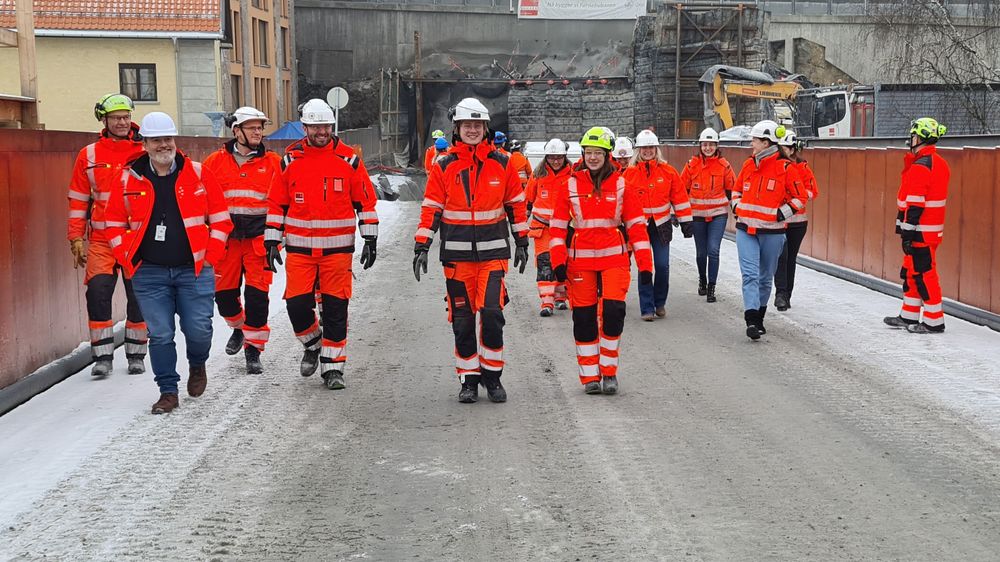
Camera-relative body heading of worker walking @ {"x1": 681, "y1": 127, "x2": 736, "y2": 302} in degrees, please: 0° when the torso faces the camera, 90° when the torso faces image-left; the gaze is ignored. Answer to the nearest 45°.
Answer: approximately 0°

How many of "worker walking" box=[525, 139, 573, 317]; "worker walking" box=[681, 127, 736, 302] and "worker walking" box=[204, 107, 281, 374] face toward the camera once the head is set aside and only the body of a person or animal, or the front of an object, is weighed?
3

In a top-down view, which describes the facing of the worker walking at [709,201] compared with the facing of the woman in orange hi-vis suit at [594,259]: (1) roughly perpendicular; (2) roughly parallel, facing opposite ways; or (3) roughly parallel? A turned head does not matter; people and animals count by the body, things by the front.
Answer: roughly parallel

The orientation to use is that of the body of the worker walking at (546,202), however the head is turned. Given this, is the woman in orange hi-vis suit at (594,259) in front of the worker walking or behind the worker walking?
in front

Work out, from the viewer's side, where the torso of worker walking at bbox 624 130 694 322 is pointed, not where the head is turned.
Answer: toward the camera

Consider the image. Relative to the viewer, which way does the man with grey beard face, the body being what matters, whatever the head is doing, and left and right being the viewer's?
facing the viewer

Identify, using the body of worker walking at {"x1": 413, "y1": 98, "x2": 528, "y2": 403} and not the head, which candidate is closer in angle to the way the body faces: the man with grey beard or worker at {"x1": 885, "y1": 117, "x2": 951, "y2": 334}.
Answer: the man with grey beard

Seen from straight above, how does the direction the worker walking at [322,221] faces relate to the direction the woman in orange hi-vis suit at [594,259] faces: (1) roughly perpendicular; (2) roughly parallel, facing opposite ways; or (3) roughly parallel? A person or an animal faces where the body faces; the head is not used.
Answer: roughly parallel

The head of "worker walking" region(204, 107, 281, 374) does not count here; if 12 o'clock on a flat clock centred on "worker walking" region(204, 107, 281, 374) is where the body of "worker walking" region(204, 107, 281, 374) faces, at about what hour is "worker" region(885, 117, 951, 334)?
"worker" region(885, 117, 951, 334) is roughly at 9 o'clock from "worker walking" region(204, 107, 281, 374).

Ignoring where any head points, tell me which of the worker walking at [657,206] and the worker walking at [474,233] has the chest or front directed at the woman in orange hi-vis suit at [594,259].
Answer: the worker walking at [657,206]

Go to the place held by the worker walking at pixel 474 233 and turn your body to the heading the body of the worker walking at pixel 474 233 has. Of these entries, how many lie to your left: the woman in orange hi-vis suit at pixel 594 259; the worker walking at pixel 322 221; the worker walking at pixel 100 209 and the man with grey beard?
1

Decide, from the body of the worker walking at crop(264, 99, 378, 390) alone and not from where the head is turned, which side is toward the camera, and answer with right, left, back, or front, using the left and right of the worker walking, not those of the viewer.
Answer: front

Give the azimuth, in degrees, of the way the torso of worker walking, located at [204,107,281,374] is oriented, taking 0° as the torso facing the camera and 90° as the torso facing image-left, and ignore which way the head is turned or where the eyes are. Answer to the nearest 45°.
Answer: approximately 0°

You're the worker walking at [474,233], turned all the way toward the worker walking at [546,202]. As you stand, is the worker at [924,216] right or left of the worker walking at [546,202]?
right

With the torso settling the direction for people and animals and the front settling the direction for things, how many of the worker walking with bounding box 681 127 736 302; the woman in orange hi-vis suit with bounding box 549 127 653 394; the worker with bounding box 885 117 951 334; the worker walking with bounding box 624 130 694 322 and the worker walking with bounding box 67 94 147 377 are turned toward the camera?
4
